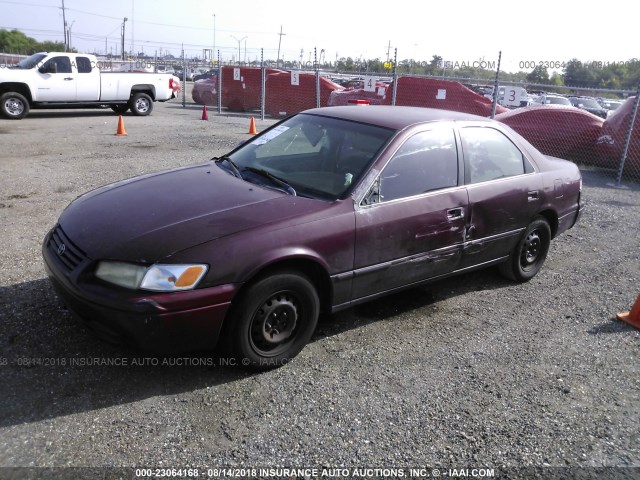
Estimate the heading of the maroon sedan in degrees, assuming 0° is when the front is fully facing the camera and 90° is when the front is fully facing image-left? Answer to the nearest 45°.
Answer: approximately 45°

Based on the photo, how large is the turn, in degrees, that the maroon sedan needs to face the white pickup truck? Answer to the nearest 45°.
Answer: approximately 90° to its right

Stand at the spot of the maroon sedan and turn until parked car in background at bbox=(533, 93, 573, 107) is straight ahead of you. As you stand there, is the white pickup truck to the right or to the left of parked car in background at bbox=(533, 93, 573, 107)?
left

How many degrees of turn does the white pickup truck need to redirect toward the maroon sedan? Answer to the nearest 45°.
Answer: approximately 90° to its left

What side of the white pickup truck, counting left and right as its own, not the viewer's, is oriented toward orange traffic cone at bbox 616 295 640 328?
left

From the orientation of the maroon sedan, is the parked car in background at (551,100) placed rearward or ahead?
rearward

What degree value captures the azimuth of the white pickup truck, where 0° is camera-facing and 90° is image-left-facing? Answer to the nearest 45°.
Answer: approximately 90°

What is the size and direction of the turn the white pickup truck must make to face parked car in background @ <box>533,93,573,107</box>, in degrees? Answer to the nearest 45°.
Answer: approximately 180°
